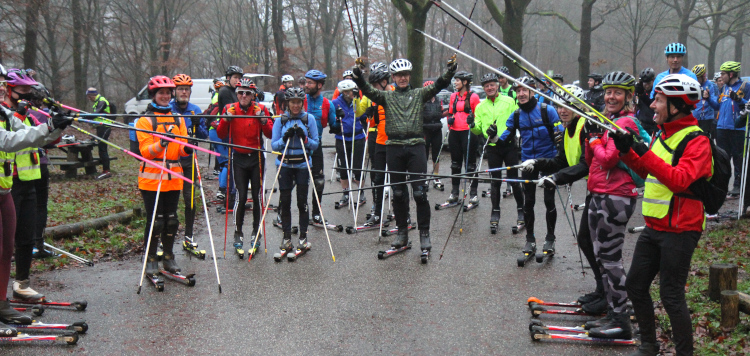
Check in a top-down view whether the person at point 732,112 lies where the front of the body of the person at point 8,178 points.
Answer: yes

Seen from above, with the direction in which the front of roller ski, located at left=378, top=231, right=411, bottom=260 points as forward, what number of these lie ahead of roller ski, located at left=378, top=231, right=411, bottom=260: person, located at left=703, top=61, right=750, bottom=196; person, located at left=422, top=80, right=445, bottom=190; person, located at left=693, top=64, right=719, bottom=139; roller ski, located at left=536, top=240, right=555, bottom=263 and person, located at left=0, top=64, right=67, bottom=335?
1

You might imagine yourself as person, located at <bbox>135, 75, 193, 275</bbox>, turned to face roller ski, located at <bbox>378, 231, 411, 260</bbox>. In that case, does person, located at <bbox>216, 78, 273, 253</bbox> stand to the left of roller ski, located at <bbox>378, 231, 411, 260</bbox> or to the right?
left

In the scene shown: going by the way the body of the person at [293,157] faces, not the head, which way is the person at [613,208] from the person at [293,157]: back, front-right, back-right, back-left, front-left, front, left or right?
front-left

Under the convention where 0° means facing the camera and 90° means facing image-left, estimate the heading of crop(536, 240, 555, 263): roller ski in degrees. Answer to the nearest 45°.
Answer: approximately 45°

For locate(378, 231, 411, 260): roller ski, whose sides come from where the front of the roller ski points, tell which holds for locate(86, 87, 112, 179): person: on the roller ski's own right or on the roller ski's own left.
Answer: on the roller ski's own right

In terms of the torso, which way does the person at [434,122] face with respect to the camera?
toward the camera

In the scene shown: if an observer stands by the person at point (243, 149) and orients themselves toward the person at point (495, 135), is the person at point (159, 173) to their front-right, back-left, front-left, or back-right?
back-right

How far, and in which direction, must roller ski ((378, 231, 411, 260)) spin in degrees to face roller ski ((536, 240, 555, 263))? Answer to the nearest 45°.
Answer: approximately 135° to its left

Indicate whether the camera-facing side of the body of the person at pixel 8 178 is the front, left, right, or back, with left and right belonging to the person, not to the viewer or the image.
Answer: right

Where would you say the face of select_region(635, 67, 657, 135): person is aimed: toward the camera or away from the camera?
toward the camera

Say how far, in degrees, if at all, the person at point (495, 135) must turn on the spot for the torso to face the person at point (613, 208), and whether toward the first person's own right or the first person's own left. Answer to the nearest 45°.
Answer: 0° — they already face them

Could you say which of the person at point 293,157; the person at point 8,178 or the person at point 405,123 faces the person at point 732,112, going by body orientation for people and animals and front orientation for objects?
the person at point 8,178

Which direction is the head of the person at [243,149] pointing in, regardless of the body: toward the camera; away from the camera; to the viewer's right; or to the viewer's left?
toward the camera

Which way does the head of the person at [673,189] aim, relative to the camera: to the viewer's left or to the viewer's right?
to the viewer's left

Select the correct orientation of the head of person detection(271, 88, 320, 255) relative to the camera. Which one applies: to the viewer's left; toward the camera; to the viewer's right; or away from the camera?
toward the camera

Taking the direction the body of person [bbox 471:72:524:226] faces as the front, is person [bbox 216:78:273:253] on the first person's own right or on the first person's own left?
on the first person's own right

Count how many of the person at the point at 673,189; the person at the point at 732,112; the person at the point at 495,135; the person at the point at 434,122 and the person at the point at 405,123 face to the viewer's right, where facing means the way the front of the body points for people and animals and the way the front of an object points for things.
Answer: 0

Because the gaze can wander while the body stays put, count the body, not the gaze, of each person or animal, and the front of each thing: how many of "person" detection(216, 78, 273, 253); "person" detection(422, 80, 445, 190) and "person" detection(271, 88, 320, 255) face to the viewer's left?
0
